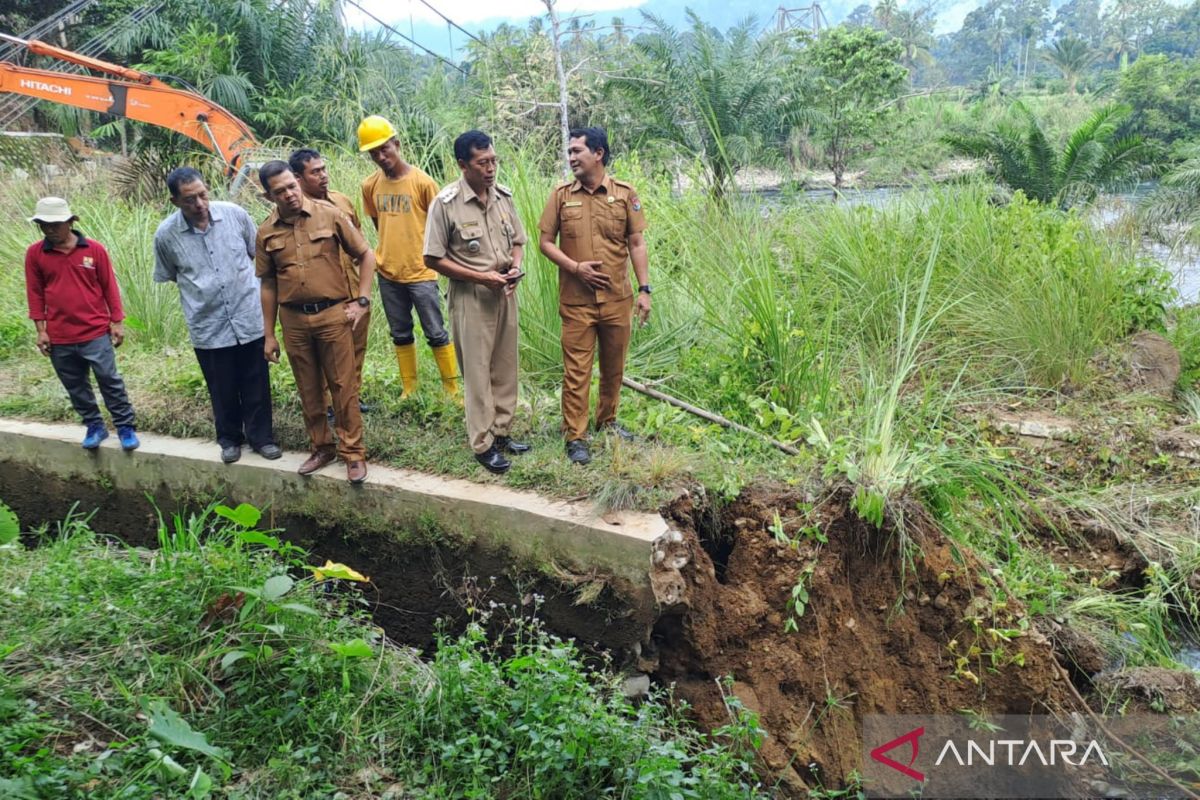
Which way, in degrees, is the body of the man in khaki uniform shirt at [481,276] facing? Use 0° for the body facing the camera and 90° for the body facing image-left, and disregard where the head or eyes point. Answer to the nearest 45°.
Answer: approximately 315°

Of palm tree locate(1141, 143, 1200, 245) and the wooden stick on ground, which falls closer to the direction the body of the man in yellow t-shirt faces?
the wooden stick on ground

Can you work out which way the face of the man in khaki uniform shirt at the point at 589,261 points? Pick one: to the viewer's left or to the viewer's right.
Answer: to the viewer's left

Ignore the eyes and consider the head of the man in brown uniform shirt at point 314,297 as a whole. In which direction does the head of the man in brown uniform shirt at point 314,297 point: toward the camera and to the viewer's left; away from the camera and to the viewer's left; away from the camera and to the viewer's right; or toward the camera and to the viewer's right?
toward the camera and to the viewer's right

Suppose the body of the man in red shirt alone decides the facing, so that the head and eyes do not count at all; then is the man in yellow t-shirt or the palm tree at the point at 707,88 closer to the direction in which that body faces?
the man in yellow t-shirt

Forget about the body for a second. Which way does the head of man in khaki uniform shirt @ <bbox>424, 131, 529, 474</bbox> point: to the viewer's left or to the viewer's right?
to the viewer's right

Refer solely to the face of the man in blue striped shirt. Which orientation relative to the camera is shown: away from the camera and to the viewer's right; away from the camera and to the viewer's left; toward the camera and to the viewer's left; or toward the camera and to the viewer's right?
toward the camera and to the viewer's right
